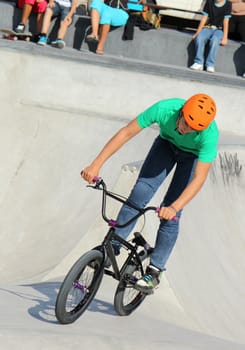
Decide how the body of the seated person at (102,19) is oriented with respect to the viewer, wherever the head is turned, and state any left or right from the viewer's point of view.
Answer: facing the viewer and to the left of the viewer

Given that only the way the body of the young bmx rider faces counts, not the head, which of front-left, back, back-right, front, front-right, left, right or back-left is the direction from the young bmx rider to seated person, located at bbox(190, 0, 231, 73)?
back-right

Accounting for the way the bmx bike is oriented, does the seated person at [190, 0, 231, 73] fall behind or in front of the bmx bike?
behind

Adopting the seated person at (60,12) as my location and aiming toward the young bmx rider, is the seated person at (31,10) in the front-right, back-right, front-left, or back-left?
back-right

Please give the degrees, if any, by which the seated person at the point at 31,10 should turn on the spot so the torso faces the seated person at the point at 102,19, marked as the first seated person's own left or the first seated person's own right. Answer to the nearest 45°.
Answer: approximately 135° to the first seated person's own left

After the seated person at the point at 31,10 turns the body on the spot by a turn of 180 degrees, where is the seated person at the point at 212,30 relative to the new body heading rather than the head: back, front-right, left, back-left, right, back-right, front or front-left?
front-right

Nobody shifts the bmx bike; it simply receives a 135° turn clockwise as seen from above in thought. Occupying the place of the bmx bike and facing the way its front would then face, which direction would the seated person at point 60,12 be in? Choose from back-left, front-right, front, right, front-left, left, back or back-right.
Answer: front

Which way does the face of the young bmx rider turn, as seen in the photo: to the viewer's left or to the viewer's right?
to the viewer's left

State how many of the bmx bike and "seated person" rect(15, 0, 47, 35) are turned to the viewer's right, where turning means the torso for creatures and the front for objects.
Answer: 0

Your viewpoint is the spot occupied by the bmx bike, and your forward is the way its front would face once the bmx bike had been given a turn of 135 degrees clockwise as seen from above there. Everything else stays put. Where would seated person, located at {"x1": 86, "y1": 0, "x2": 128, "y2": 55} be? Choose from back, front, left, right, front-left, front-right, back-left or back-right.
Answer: front
